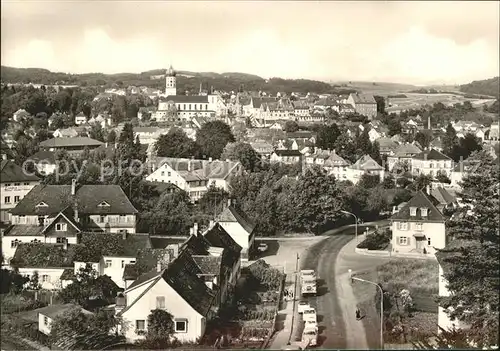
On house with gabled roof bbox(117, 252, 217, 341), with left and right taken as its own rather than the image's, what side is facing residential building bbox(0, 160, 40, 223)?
back

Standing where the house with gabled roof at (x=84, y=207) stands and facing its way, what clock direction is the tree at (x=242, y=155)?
The tree is roughly at 7 o'clock from the house with gabled roof.

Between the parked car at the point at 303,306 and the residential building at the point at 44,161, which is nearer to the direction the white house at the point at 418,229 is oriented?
the parked car

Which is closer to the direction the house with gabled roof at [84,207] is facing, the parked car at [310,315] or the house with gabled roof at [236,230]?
the parked car

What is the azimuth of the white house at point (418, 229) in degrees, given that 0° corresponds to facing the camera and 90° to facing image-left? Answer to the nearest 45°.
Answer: approximately 0°

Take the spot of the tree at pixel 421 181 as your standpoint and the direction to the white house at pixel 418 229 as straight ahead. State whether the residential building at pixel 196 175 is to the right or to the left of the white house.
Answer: right

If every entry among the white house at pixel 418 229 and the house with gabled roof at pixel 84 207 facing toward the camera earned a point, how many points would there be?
2

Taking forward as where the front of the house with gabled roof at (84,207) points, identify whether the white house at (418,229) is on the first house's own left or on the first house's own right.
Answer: on the first house's own left

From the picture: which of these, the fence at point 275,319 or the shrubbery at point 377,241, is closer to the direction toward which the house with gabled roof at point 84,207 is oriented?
the fence

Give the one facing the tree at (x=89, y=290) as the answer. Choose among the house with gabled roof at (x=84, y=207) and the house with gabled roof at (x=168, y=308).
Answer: the house with gabled roof at (x=84, y=207)

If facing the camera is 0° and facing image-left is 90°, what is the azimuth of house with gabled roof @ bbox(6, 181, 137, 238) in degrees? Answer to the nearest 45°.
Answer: approximately 0°

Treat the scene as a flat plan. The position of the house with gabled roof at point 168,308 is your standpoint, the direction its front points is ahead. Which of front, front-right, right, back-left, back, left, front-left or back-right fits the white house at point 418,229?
back-left

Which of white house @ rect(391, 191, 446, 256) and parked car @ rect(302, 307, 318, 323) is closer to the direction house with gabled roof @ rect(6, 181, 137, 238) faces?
the parked car

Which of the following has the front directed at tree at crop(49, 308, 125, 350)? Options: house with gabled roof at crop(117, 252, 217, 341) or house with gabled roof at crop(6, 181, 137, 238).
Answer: house with gabled roof at crop(6, 181, 137, 238)
